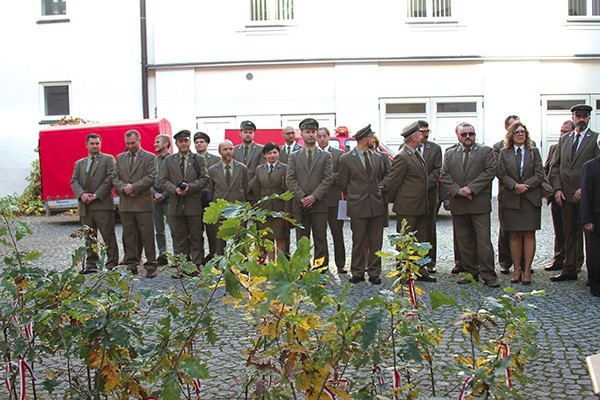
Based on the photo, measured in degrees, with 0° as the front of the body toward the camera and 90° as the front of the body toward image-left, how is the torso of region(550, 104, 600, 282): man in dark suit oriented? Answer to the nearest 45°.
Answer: approximately 45°

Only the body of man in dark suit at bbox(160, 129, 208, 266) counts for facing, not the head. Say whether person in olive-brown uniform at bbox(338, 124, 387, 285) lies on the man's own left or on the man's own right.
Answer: on the man's own left

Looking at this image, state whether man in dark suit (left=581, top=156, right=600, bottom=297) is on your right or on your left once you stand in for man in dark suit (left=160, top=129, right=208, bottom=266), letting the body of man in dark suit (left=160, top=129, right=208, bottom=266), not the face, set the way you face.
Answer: on your left

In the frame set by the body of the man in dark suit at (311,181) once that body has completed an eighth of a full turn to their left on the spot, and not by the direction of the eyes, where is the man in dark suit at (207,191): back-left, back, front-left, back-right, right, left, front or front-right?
back

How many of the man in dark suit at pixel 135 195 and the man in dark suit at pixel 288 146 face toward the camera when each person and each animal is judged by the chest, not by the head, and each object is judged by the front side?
2

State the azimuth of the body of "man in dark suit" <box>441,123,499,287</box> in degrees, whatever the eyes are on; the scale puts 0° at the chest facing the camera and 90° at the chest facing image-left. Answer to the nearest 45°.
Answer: approximately 0°
